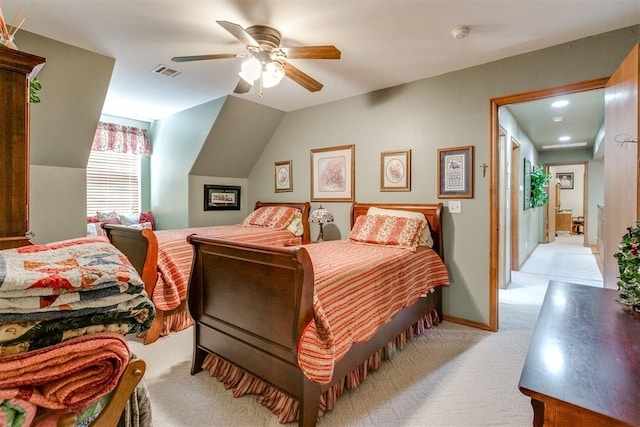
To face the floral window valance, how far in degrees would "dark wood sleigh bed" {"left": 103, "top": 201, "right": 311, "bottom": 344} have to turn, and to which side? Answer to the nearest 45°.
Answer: approximately 135° to its right

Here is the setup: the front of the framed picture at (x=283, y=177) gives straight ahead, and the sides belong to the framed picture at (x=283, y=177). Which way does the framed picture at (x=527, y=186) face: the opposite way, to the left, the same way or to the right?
to the left

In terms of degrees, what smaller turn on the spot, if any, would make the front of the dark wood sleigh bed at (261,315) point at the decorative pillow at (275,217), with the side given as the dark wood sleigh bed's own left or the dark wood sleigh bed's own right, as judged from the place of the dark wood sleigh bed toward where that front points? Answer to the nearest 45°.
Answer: approximately 135° to the dark wood sleigh bed's own right

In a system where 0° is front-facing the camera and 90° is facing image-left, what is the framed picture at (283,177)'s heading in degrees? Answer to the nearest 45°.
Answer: approximately 45°

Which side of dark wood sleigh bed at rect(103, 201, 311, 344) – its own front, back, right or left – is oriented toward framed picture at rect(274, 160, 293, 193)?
back

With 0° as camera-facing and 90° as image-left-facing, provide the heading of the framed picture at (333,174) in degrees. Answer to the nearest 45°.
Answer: approximately 45°

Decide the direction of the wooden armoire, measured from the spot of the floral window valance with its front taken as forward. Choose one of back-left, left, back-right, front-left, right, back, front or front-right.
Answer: front-right

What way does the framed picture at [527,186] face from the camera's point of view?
to the viewer's right

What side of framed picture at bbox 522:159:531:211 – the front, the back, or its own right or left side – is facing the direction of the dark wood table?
right

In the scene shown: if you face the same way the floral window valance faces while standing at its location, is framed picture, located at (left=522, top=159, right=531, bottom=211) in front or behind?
in front

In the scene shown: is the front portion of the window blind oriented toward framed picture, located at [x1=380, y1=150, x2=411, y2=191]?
yes

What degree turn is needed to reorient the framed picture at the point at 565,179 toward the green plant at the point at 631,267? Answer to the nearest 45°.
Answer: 0° — it already faces it

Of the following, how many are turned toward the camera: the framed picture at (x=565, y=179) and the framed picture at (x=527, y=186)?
1
